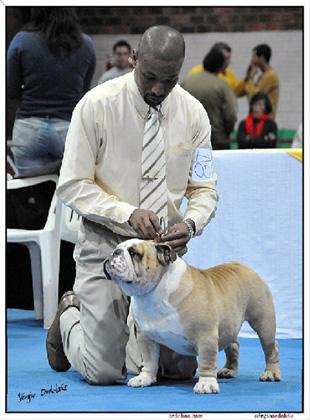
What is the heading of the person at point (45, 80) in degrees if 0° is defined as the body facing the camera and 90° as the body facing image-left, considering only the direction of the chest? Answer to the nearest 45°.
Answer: approximately 180°

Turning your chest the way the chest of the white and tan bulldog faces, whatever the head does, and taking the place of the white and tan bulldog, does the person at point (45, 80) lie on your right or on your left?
on your right

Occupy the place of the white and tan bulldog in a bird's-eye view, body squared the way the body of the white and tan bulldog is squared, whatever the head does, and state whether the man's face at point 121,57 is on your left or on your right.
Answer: on your right

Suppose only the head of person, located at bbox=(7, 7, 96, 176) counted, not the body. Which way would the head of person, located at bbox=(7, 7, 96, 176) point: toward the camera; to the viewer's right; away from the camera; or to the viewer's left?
away from the camera

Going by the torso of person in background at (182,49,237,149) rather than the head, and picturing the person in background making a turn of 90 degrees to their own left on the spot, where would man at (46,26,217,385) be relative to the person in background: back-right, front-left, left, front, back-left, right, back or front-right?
left

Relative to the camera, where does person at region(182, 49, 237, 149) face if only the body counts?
away from the camera

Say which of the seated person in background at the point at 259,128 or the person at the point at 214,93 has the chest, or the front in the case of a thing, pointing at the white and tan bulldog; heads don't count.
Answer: the seated person in background at the point at 259,128

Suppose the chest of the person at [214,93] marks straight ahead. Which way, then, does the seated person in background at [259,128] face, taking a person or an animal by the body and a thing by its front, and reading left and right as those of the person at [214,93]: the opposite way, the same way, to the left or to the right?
the opposite way

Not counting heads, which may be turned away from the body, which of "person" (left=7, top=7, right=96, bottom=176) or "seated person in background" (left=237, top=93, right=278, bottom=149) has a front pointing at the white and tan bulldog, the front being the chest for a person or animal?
"seated person in background" (left=237, top=93, right=278, bottom=149)
